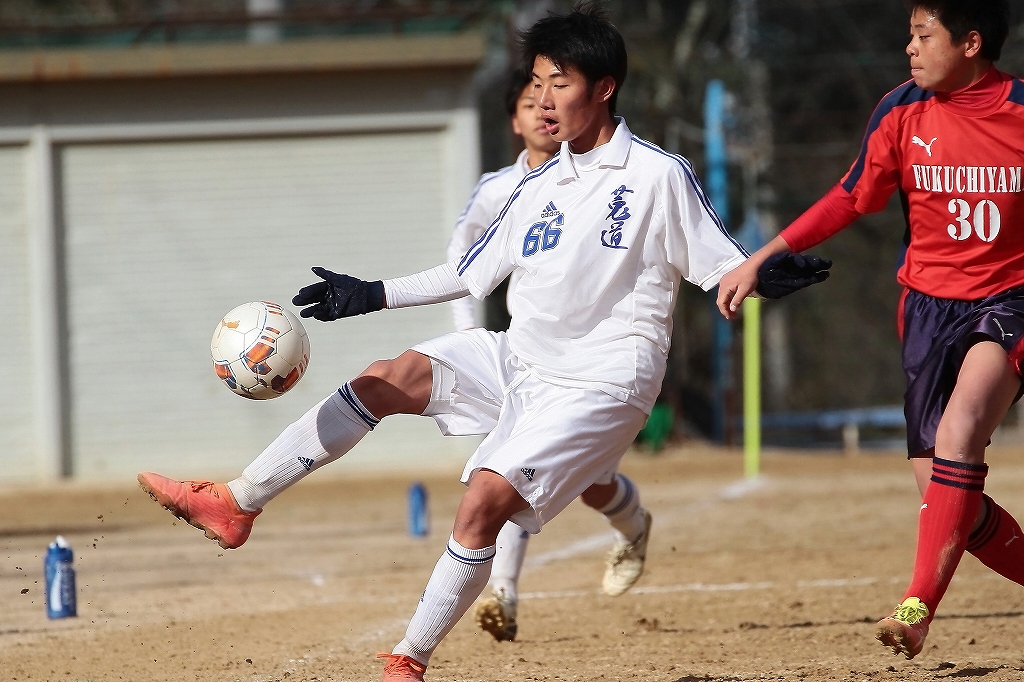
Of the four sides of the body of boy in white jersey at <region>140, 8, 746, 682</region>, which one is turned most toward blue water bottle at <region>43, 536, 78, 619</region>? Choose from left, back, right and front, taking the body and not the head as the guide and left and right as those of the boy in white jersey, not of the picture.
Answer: right

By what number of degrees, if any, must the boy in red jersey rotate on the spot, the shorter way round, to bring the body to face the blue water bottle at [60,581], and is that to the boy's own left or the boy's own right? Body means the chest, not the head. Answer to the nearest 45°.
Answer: approximately 45° to the boy's own right

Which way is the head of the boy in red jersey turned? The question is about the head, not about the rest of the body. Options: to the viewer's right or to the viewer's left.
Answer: to the viewer's left

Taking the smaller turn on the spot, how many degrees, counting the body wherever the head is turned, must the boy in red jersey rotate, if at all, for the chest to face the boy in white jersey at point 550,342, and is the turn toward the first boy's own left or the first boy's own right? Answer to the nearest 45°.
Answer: approximately 45° to the first boy's own right

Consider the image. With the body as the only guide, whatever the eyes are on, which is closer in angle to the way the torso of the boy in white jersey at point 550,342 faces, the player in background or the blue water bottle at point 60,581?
the blue water bottle

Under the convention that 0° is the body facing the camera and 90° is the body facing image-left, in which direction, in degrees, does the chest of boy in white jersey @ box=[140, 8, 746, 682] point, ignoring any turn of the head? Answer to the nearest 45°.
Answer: approximately 45°

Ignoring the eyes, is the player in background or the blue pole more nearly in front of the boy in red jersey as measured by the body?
the player in background

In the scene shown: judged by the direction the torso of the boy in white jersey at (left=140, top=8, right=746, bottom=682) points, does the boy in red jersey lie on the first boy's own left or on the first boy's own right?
on the first boy's own left
